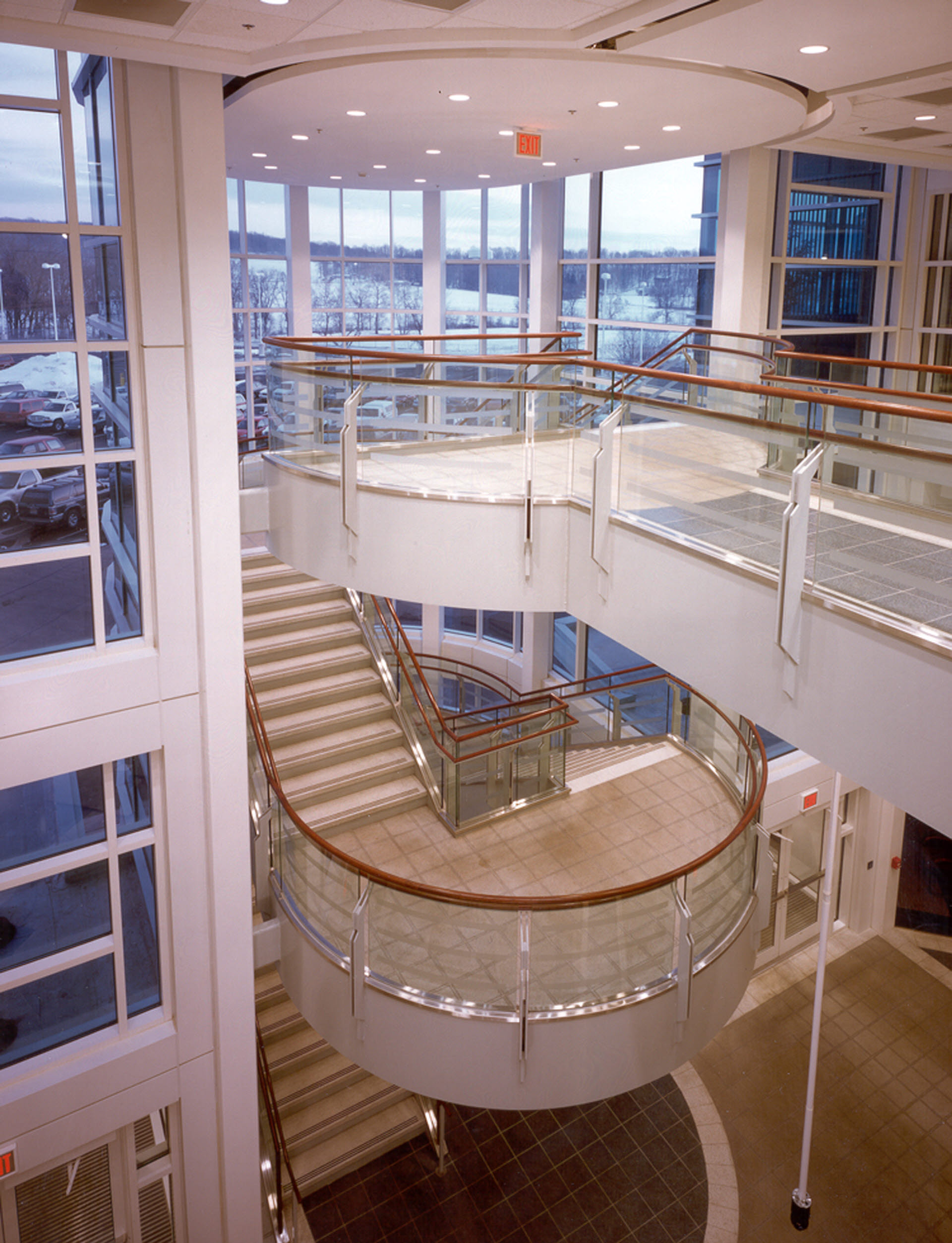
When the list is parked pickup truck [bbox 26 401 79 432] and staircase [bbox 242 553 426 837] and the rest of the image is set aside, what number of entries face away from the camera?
0

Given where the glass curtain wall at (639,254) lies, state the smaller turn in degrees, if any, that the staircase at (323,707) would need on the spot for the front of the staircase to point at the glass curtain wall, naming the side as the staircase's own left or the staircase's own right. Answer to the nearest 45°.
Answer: approximately 90° to the staircase's own left

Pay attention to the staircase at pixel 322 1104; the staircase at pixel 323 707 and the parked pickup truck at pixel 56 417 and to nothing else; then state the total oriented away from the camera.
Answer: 0

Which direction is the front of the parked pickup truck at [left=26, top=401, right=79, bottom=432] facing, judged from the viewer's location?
facing the viewer and to the left of the viewer

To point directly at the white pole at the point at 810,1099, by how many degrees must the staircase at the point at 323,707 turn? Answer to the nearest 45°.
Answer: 0° — it already faces it

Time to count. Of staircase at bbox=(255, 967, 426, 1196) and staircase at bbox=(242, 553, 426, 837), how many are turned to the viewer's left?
0

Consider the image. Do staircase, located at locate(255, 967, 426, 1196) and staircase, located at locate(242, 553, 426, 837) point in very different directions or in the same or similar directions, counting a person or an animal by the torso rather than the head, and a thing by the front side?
same or similar directions

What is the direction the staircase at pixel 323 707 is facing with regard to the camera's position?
facing the viewer and to the right of the viewer
